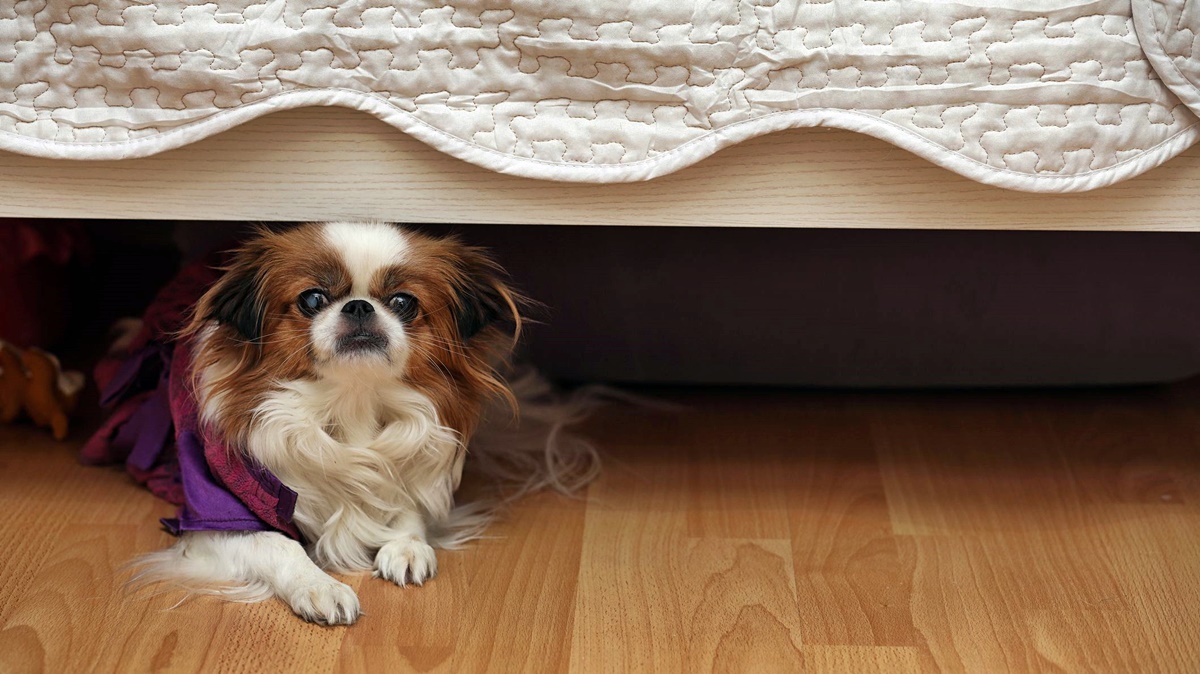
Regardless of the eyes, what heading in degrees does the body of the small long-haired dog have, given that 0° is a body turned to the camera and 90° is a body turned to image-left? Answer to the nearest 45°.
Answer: approximately 0°

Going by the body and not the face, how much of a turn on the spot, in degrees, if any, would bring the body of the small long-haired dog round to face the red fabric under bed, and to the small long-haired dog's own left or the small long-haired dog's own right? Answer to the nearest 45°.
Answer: approximately 135° to the small long-haired dog's own right

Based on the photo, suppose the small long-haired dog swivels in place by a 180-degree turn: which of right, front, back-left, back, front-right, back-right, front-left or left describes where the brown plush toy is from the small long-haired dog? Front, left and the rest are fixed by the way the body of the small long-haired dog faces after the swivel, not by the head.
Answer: front-left
